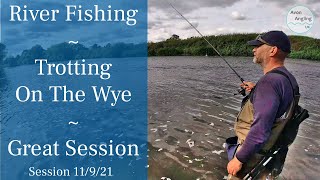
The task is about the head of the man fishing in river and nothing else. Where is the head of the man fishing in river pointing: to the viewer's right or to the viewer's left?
to the viewer's left

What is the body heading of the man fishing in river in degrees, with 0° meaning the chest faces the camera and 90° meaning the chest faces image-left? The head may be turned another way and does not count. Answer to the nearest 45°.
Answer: approximately 90°
